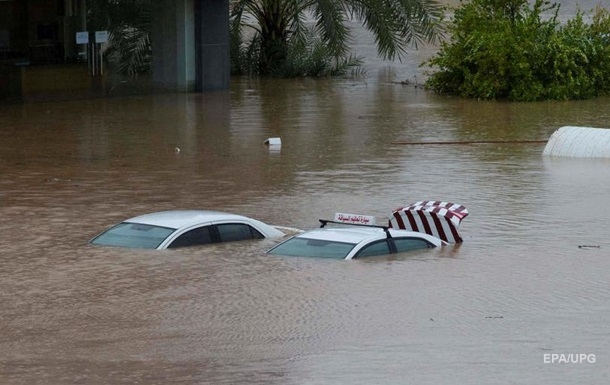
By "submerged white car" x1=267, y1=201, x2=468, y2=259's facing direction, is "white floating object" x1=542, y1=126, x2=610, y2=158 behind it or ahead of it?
behind

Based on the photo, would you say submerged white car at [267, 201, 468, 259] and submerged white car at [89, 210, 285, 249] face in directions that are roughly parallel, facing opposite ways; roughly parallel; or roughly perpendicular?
roughly parallel

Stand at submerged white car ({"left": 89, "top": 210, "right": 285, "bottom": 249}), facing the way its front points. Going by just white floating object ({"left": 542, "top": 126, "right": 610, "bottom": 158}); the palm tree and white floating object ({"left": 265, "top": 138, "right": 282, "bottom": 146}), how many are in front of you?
0

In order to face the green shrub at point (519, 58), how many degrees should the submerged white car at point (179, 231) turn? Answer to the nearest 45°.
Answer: approximately 180°

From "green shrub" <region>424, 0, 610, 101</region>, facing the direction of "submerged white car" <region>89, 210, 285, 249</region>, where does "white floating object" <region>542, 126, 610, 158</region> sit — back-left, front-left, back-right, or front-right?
front-left

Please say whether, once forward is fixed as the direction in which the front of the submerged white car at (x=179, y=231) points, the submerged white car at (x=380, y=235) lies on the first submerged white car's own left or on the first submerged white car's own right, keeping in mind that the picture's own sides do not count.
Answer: on the first submerged white car's own left

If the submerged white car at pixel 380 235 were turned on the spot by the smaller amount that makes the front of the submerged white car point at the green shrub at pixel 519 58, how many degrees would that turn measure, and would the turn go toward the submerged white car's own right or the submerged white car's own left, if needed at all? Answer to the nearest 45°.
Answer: approximately 135° to the submerged white car's own right

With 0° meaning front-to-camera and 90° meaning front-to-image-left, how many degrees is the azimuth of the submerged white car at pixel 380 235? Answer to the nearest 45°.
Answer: approximately 45°

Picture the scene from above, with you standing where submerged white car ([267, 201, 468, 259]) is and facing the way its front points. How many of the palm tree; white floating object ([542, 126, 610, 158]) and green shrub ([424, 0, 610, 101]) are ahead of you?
0

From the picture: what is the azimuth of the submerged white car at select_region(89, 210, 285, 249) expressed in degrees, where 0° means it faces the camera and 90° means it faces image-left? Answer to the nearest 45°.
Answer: approximately 45°

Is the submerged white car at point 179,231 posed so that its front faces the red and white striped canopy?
no

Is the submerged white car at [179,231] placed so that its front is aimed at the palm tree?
no

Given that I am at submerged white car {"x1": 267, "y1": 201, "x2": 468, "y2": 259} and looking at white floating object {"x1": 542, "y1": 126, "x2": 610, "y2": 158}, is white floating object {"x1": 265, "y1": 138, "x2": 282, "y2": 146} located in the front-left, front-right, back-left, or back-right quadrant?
front-left

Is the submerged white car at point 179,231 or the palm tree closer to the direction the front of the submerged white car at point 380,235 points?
the submerged white car

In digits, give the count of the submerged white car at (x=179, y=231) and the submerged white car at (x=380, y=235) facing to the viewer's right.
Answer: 0

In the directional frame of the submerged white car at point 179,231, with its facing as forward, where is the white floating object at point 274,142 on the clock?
The white floating object is roughly at 5 o'clock from the submerged white car.

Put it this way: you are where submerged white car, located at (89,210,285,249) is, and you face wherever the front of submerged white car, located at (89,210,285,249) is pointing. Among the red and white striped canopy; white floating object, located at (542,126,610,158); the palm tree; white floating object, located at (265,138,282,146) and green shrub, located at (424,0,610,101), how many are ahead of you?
0
